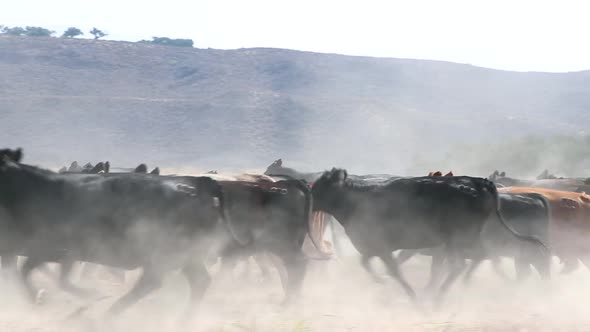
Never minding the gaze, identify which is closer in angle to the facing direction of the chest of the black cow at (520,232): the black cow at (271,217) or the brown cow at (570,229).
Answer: the black cow

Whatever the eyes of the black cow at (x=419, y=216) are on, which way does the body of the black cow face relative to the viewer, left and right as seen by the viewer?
facing to the left of the viewer

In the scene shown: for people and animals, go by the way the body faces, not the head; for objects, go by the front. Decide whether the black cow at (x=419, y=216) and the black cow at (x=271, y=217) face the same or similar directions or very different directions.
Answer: same or similar directions

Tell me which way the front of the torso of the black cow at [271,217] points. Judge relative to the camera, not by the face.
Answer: to the viewer's left

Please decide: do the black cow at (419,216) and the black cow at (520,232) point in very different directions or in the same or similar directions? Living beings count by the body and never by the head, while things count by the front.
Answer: same or similar directions

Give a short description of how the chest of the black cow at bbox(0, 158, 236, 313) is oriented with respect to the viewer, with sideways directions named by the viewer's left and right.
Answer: facing to the left of the viewer

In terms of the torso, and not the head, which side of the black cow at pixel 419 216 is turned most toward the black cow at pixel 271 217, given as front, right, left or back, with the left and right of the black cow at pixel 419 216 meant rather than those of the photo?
front

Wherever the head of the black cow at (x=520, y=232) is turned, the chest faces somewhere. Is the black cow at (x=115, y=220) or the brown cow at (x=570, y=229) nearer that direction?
the black cow

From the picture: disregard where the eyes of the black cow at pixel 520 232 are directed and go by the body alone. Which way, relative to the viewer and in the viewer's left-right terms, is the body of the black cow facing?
facing to the left of the viewer

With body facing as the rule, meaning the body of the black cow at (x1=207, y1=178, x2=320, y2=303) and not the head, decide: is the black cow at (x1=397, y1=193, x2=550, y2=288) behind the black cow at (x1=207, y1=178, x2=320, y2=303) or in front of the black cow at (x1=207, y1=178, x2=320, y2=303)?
behind

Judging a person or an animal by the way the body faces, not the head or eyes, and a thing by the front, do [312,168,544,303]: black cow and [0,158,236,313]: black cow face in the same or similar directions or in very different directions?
same or similar directions

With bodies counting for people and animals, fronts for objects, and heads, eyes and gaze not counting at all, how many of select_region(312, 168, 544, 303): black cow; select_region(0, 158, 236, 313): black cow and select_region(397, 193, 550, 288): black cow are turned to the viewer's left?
3
